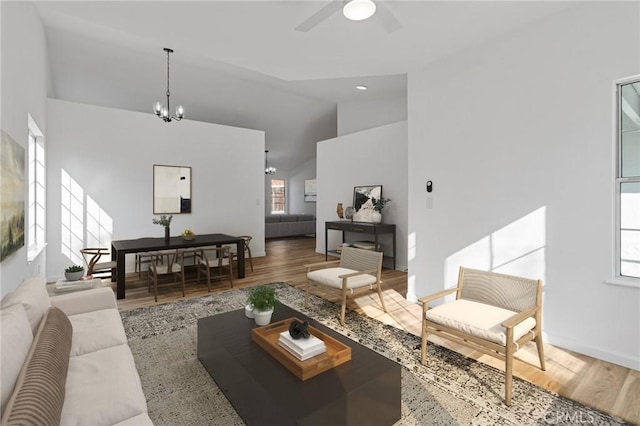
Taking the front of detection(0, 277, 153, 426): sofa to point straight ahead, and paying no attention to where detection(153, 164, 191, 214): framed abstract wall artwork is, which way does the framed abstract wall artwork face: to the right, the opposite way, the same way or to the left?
to the right

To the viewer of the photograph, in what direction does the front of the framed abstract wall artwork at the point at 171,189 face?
facing the viewer

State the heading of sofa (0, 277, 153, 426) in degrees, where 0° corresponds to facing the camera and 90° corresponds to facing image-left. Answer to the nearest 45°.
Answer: approximately 270°

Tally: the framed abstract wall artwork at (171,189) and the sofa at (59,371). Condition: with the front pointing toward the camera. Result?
1

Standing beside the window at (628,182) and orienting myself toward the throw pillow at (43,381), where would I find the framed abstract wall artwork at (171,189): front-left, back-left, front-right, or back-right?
front-right

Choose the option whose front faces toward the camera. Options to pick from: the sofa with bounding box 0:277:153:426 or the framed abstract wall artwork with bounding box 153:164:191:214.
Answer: the framed abstract wall artwork

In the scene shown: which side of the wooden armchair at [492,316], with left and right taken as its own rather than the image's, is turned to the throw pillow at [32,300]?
front

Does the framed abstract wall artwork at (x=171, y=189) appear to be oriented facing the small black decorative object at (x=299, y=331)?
yes

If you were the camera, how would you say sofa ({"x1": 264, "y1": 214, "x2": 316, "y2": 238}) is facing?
facing away from the viewer

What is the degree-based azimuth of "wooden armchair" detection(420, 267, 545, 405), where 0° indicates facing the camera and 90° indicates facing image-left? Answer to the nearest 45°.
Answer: approximately 45°

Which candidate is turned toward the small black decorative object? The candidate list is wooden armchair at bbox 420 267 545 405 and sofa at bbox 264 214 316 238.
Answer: the wooden armchair

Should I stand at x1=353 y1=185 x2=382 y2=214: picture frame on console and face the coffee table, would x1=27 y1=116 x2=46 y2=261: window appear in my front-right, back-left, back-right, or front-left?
front-right

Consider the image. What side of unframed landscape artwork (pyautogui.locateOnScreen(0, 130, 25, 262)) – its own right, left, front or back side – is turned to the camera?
right

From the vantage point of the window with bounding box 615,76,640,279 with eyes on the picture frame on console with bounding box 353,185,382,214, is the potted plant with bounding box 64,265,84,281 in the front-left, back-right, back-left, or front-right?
front-left

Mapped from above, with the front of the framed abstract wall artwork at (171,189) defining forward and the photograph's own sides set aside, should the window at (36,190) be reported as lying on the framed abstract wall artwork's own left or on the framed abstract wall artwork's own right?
on the framed abstract wall artwork's own right
